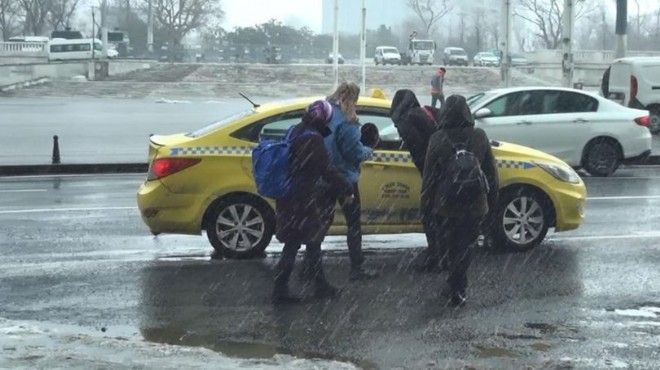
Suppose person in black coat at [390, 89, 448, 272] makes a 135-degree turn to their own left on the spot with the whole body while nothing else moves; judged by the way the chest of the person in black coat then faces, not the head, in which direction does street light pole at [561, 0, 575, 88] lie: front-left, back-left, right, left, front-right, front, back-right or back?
back-left

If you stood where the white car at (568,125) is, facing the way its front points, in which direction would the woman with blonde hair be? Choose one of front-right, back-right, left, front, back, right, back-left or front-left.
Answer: left

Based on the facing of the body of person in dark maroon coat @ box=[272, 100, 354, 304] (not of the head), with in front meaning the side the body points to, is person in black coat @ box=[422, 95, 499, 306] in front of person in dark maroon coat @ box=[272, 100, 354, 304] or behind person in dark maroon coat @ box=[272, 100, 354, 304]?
in front

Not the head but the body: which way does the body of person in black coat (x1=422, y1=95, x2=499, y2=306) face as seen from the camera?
away from the camera

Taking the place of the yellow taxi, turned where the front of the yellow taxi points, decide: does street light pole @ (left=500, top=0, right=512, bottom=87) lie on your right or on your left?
on your left

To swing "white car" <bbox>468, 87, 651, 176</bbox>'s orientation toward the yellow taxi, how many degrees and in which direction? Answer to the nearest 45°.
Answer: approximately 90° to its left

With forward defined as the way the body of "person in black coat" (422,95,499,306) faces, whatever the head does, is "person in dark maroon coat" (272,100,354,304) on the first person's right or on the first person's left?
on the first person's left

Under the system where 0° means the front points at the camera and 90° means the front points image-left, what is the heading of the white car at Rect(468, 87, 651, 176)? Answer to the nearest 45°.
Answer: approximately 90°

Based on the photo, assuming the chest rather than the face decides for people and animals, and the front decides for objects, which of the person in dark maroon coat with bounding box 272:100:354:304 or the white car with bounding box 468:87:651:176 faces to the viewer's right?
the person in dark maroon coat

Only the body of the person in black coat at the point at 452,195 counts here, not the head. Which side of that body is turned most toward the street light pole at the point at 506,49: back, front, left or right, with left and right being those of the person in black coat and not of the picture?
front

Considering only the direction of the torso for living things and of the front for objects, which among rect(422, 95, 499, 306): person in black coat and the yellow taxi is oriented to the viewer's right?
the yellow taxi

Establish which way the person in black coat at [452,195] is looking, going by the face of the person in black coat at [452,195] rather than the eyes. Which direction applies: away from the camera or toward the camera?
away from the camera

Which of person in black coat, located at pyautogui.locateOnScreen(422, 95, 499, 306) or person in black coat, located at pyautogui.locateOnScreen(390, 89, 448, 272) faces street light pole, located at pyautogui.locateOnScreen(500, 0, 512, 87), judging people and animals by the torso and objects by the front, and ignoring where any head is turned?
person in black coat, located at pyautogui.locateOnScreen(422, 95, 499, 306)
